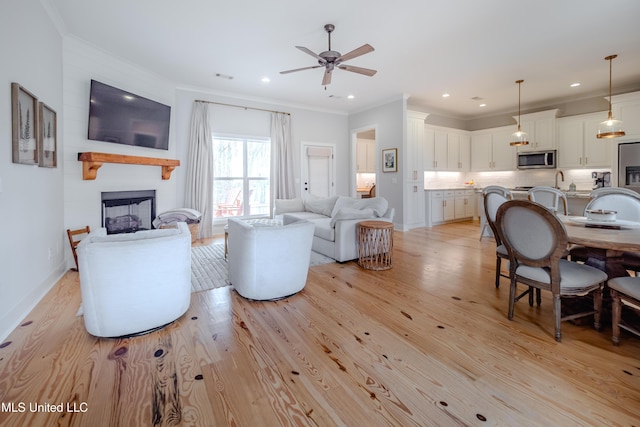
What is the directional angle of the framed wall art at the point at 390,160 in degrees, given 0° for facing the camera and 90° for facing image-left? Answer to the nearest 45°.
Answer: approximately 45°

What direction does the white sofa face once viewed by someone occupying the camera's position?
facing the viewer and to the left of the viewer

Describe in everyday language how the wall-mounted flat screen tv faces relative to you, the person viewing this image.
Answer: facing the viewer and to the right of the viewer

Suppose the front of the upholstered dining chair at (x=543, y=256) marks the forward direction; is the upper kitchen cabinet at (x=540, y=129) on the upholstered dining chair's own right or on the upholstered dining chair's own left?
on the upholstered dining chair's own left

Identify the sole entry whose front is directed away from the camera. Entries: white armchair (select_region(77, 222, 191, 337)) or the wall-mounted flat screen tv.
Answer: the white armchair

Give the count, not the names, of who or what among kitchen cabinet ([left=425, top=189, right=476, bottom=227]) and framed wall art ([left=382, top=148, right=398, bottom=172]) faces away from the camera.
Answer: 0

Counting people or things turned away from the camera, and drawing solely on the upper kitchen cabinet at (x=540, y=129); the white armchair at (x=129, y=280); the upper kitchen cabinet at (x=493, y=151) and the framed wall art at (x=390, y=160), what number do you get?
1

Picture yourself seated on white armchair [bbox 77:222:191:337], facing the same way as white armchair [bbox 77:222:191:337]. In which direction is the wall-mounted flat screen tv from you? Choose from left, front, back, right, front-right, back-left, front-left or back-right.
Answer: front

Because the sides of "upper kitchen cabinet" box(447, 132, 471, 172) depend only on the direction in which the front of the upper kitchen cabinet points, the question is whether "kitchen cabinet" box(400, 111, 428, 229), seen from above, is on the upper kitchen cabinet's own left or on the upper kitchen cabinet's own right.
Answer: on the upper kitchen cabinet's own right

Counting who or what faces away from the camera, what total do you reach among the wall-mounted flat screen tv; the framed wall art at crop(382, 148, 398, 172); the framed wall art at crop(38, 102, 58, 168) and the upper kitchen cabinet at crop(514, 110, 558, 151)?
0

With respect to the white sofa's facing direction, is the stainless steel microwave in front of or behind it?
behind

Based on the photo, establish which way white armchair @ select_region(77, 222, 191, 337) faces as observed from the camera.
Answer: facing away from the viewer

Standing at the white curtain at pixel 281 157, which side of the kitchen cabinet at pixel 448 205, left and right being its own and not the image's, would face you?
right

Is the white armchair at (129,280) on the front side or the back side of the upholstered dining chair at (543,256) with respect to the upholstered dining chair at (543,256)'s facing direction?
on the back side

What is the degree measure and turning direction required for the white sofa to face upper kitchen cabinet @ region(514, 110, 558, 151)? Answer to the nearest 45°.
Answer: approximately 180°
